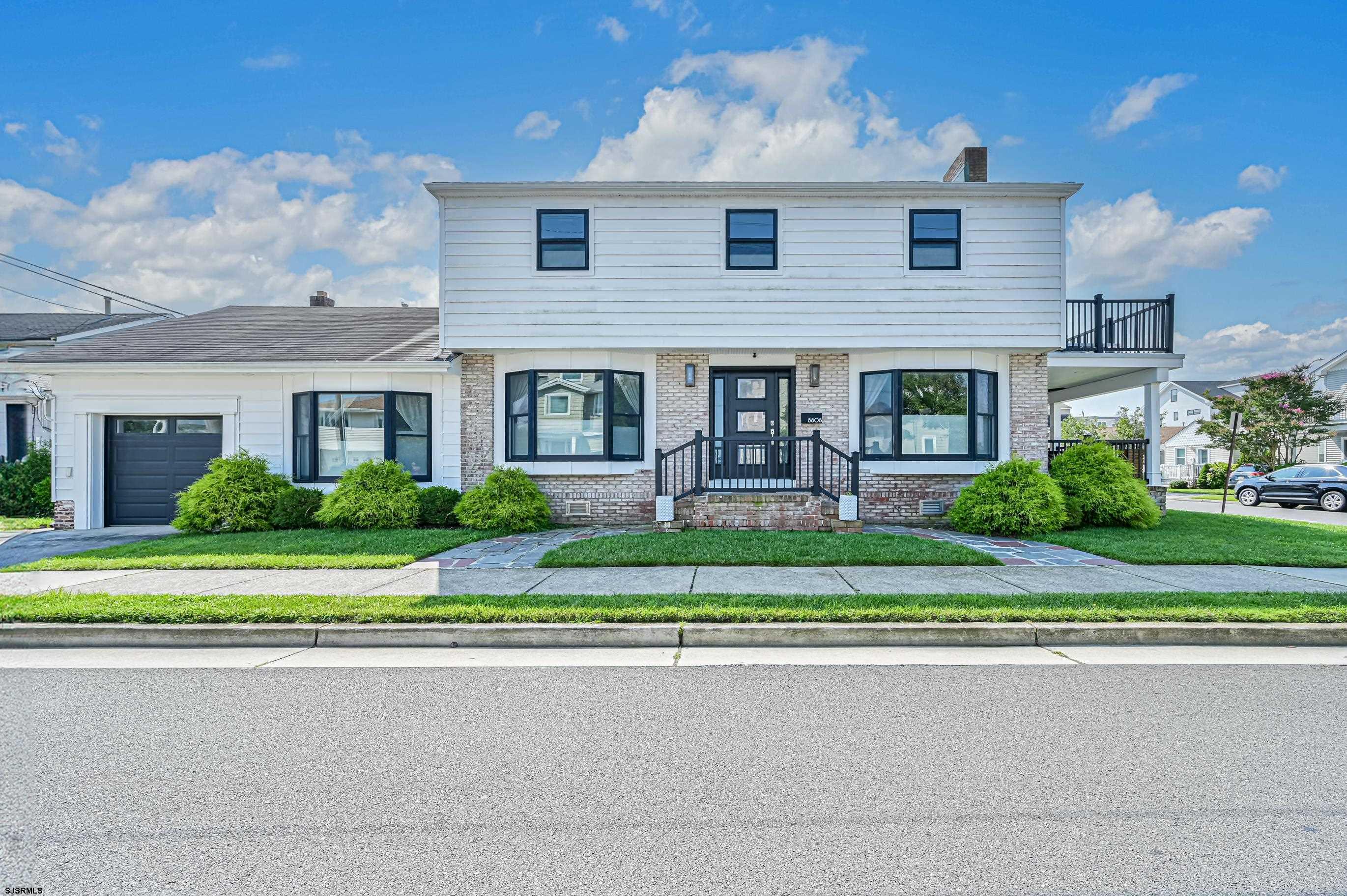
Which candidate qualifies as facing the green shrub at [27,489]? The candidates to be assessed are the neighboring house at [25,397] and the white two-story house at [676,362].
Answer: the neighboring house

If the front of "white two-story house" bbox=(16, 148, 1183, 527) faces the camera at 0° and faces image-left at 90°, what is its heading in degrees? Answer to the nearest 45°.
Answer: approximately 0°

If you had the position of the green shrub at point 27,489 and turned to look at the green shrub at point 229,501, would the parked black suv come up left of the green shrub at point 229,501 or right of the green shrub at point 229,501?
left

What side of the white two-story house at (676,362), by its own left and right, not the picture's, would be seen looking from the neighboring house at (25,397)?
right

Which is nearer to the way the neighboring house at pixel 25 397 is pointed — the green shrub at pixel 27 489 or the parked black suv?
the green shrub

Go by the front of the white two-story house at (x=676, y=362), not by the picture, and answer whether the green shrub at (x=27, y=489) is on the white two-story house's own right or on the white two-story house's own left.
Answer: on the white two-story house's own right

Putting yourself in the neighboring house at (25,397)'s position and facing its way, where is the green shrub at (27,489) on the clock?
The green shrub is roughly at 12 o'clock from the neighboring house.

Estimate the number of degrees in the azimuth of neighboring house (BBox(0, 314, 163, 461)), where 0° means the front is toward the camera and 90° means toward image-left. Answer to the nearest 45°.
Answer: approximately 0°

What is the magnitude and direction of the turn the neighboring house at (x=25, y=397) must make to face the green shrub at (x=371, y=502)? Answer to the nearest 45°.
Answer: approximately 45° to its left

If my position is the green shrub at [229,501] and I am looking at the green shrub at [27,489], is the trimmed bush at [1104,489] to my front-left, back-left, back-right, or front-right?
back-right

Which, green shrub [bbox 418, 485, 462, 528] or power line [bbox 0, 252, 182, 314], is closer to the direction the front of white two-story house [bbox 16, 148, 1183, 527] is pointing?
the green shrub

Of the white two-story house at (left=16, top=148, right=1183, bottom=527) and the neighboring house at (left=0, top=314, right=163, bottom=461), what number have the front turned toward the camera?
2
